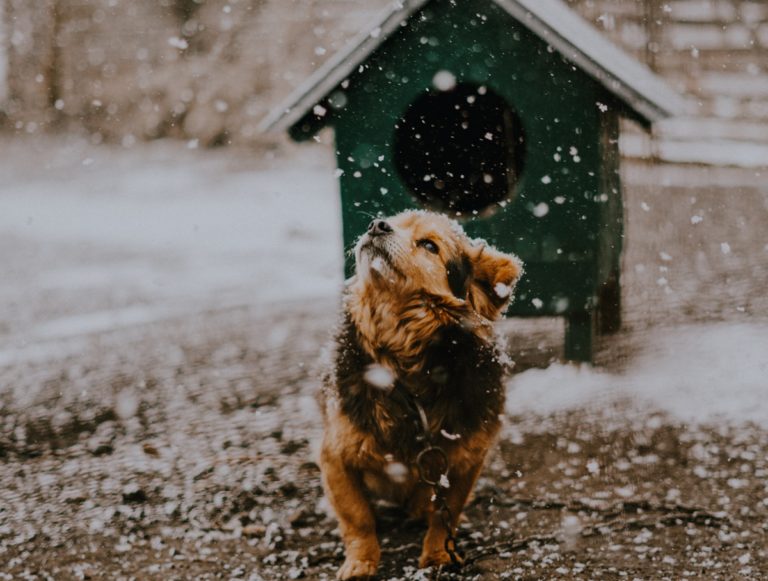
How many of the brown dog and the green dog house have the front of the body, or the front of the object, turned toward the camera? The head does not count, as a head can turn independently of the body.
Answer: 2

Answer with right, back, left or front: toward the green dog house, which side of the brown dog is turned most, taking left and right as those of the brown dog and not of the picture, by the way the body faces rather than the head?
back

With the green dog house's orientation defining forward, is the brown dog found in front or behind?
in front

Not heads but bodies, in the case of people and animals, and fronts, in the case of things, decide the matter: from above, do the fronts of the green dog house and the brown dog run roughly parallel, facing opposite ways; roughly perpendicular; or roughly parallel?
roughly parallel

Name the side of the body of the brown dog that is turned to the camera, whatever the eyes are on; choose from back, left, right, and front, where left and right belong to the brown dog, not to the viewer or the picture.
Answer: front

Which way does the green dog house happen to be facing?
toward the camera
